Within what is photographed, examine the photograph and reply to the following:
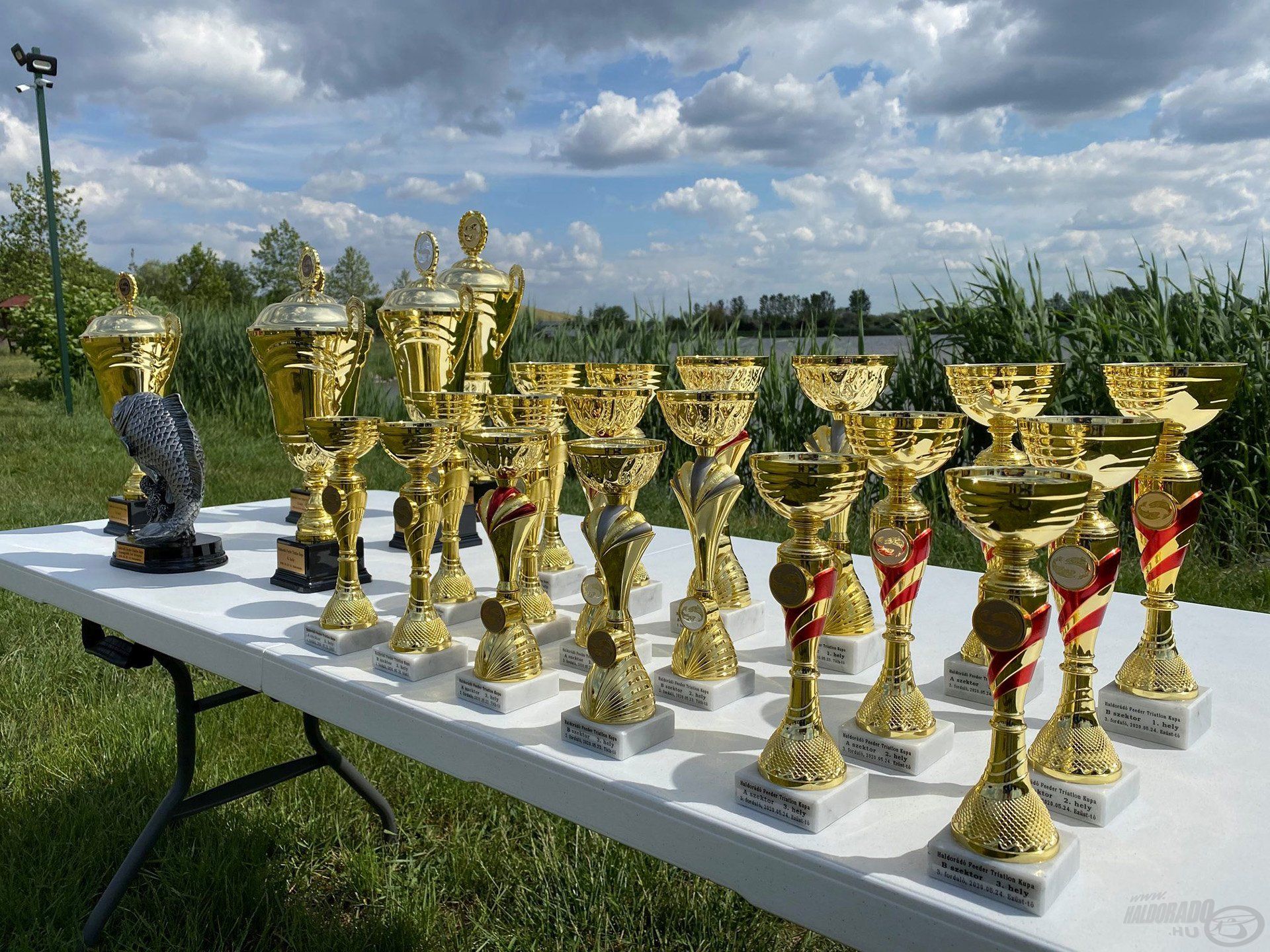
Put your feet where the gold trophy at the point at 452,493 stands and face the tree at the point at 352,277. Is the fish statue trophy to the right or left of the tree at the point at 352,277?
left

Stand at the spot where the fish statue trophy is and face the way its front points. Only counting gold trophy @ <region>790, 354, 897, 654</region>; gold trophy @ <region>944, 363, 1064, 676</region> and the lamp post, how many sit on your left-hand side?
2

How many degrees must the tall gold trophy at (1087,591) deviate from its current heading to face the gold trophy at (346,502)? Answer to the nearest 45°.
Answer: approximately 45° to its right

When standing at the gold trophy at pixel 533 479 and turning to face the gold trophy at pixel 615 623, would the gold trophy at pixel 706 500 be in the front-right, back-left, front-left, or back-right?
front-left

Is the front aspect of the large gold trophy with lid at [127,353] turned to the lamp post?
no

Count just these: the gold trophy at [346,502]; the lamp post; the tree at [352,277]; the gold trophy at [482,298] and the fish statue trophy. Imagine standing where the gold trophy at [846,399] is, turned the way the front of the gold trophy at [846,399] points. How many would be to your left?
0

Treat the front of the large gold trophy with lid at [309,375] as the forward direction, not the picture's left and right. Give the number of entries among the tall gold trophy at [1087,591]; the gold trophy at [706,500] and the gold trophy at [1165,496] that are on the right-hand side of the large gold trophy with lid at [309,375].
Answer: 0

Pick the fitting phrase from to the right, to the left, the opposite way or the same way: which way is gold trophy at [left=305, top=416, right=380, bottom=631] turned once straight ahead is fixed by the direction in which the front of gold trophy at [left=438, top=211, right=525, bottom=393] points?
the same way

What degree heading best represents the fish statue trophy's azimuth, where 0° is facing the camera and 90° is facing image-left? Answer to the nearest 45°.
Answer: approximately 45°

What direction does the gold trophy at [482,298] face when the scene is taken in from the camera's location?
facing the viewer and to the left of the viewer

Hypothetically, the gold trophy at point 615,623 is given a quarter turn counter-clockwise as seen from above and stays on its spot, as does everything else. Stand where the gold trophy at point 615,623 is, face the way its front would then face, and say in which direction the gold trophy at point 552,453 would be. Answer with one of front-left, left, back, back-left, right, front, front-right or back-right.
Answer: back-left

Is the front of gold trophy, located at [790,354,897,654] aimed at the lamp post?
no

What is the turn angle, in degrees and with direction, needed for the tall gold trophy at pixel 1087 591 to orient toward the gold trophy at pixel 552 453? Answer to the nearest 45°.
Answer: approximately 90° to its right

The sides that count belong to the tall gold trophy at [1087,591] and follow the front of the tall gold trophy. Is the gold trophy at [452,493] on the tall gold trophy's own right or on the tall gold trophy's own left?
on the tall gold trophy's own right

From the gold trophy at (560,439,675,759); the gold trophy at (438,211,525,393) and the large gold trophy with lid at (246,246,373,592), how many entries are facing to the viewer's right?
0

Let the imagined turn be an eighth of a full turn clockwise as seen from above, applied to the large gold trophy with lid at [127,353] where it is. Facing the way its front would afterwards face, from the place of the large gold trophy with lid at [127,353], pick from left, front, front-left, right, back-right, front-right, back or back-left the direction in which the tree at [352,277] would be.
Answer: right

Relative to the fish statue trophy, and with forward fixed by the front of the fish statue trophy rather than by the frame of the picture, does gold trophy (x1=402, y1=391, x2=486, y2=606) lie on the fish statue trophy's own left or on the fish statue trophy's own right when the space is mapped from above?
on the fish statue trophy's own left

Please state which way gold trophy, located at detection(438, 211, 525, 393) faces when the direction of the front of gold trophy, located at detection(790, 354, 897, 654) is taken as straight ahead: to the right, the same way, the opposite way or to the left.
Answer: the same way

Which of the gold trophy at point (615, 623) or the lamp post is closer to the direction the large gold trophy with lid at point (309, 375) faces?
the gold trophy
